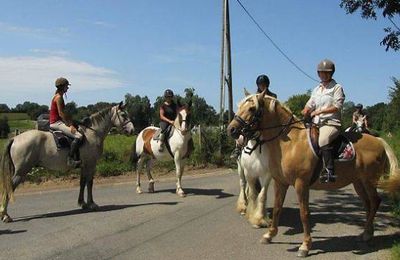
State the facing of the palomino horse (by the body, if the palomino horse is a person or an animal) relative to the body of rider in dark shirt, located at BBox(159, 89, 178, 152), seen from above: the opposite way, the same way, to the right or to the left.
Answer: to the right

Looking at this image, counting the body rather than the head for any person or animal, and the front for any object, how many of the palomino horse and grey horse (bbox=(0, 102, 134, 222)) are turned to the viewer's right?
1

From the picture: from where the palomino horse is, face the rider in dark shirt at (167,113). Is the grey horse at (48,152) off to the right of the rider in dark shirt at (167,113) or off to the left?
left

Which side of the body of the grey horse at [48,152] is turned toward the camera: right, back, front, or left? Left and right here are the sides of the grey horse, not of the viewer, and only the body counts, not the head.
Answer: right

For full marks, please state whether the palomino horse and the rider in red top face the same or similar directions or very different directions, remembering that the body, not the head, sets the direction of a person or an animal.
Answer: very different directions

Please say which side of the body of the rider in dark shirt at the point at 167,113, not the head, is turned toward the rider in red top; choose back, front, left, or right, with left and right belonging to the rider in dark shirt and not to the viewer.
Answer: right

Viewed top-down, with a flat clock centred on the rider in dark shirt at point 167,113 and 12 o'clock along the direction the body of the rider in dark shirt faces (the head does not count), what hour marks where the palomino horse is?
The palomino horse is roughly at 1 o'clock from the rider in dark shirt.

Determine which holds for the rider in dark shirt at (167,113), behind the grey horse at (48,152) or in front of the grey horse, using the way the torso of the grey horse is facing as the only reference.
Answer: in front

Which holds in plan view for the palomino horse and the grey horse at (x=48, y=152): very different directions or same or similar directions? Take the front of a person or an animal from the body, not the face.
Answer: very different directions

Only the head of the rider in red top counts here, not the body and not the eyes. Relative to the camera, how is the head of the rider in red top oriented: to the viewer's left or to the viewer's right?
to the viewer's right

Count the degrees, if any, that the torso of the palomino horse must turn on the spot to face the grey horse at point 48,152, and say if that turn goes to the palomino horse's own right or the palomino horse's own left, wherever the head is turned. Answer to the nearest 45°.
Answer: approximately 45° to the palomino horse's own right

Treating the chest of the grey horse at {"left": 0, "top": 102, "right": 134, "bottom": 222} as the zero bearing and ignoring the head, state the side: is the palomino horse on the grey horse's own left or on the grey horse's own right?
on the grey horse's own right

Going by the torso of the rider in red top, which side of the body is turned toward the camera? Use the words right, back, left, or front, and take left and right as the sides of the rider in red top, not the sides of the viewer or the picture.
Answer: right

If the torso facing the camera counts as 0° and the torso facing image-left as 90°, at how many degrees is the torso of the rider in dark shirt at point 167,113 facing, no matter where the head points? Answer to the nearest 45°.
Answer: approximately 315°

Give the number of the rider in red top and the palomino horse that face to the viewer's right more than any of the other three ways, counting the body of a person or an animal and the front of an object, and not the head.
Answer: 1
